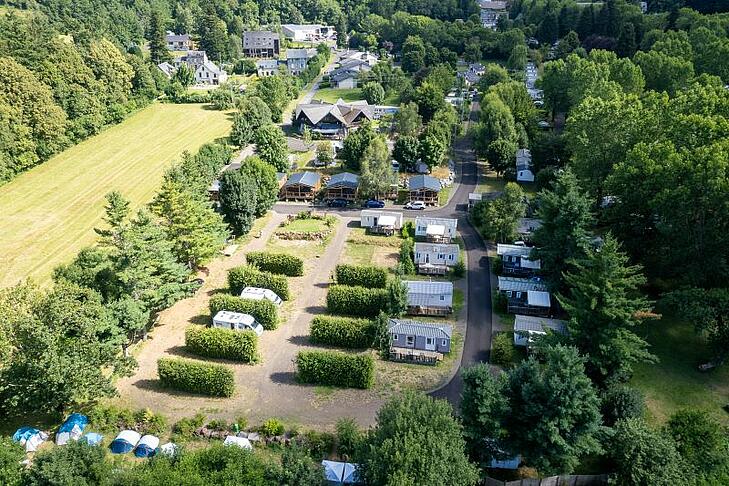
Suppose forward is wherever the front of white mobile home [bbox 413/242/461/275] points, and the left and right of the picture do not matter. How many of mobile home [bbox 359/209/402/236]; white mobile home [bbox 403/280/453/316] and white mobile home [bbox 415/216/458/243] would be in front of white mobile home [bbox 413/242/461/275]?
1

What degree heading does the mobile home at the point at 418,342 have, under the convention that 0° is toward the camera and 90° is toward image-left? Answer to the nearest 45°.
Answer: approximately 0°

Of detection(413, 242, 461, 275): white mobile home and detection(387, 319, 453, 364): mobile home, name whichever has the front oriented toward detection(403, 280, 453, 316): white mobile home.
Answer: detection(413, 242, 461, 275): white mobile home

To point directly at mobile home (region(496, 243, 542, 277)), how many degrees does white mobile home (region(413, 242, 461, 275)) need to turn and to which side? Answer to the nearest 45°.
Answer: approximately 90° to its left

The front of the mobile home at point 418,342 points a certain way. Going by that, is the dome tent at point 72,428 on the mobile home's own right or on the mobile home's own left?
on the mobile home's own right

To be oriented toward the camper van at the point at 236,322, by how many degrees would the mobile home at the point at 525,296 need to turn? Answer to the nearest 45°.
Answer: approximately 45° to its right

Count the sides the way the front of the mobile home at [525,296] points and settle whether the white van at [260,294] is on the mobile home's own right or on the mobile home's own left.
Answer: on the mobile home's own right
